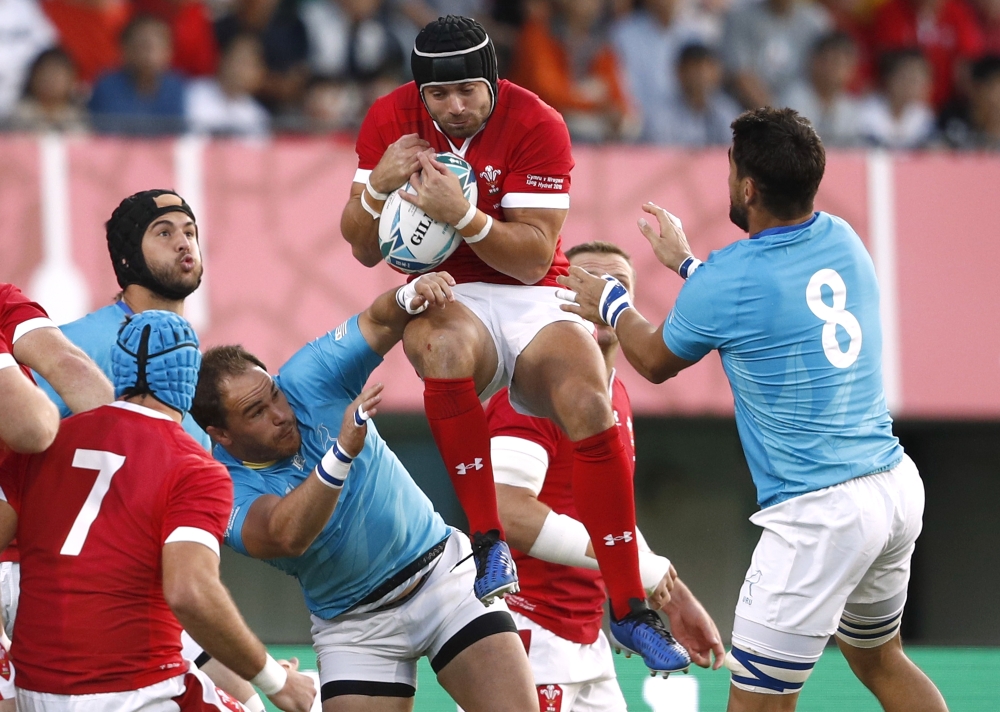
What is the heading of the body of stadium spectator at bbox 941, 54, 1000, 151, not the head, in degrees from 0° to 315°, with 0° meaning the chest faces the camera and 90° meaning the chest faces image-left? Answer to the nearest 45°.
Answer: approximately 0°

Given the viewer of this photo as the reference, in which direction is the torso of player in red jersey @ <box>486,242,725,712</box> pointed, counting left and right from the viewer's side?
facing the viewer and to the right of the viewer

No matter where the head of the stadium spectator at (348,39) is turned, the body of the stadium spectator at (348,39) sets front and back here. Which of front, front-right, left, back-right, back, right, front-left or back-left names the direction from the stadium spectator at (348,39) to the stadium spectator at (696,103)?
left

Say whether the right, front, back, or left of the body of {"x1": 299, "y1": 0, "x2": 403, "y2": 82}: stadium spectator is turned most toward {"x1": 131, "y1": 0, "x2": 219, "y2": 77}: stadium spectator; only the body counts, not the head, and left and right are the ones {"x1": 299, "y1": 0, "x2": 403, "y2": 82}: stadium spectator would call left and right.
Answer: right

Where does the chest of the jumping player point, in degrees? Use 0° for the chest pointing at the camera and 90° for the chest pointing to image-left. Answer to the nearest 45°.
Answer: approximately 0°

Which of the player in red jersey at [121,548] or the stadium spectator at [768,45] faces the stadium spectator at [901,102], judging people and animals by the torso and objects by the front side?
the player in red jersey

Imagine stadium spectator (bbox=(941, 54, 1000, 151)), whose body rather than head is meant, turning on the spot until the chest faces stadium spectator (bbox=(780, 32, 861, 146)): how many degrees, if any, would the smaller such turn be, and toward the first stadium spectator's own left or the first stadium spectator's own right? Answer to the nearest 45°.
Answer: approximately 90° to the first stadium spectator's own right

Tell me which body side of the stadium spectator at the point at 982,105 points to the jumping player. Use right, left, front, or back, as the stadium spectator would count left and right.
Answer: front

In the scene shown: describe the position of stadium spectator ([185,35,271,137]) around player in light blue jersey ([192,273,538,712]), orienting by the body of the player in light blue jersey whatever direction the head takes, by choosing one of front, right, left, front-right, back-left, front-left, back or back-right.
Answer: back-left
